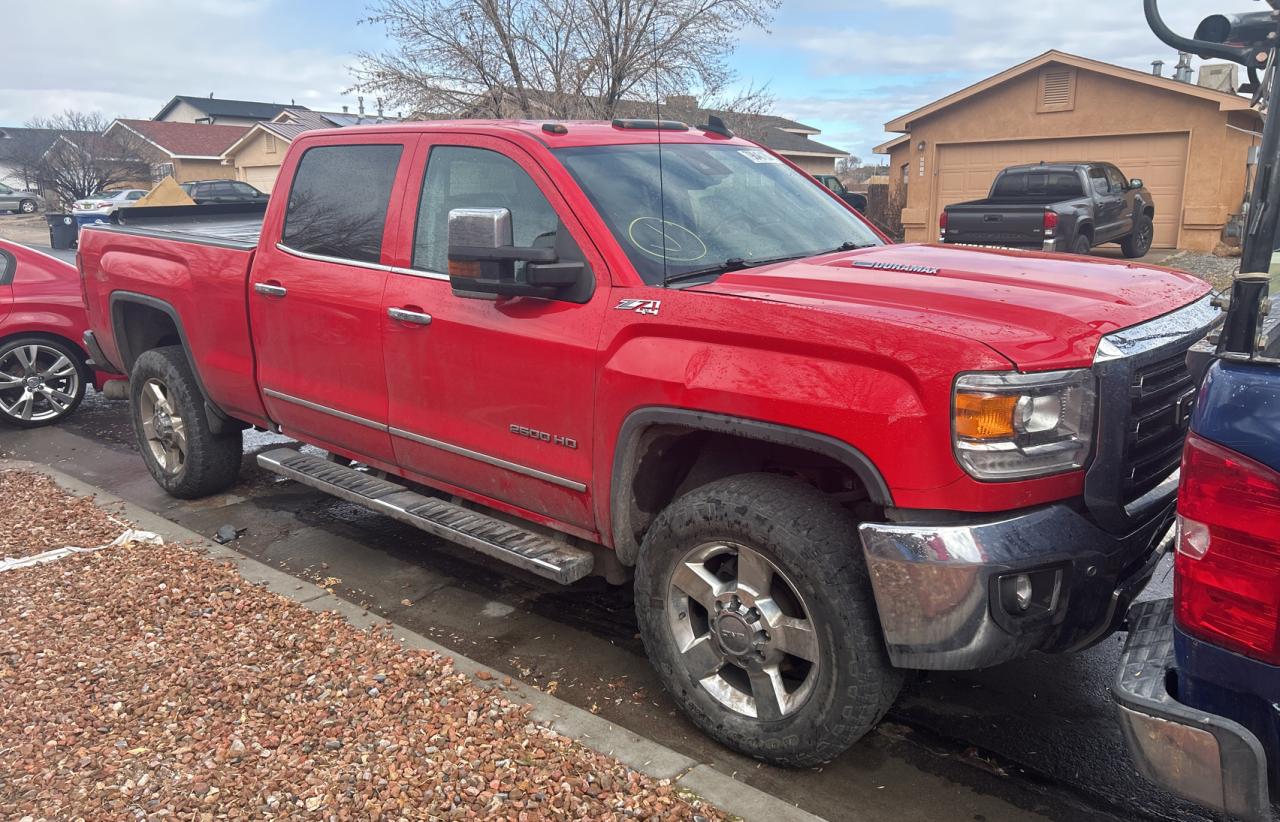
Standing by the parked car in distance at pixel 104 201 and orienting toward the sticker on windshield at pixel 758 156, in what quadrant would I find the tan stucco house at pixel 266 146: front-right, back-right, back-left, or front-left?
back-left

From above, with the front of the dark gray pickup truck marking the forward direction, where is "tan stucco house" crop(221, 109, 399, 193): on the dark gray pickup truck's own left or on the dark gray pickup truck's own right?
on the dark gray pickup truck's own left

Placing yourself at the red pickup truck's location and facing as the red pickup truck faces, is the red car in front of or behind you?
behind

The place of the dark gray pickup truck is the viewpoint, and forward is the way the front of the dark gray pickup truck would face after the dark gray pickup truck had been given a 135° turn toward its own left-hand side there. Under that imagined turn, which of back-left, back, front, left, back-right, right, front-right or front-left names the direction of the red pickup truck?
left

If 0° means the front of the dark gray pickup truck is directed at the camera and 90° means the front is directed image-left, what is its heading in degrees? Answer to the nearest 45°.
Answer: approximately 225°

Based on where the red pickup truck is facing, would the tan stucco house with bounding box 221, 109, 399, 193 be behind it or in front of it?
behind

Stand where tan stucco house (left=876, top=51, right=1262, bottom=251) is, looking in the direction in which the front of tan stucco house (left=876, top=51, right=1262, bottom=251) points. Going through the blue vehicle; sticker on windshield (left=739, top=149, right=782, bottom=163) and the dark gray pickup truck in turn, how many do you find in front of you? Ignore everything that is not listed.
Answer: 3

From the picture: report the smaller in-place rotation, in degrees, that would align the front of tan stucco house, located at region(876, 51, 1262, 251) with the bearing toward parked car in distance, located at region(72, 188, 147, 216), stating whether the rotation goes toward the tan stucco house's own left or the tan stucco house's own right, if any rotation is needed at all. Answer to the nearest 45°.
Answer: approximately 90° to the tan stucco house's own right

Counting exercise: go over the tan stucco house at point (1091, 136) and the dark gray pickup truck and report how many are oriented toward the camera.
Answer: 1

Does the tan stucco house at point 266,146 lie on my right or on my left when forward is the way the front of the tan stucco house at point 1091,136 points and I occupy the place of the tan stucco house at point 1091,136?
on my right

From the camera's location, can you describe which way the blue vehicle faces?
facing to the right of the viewer

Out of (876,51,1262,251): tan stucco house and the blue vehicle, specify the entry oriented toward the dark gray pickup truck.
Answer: the tan stucco house
